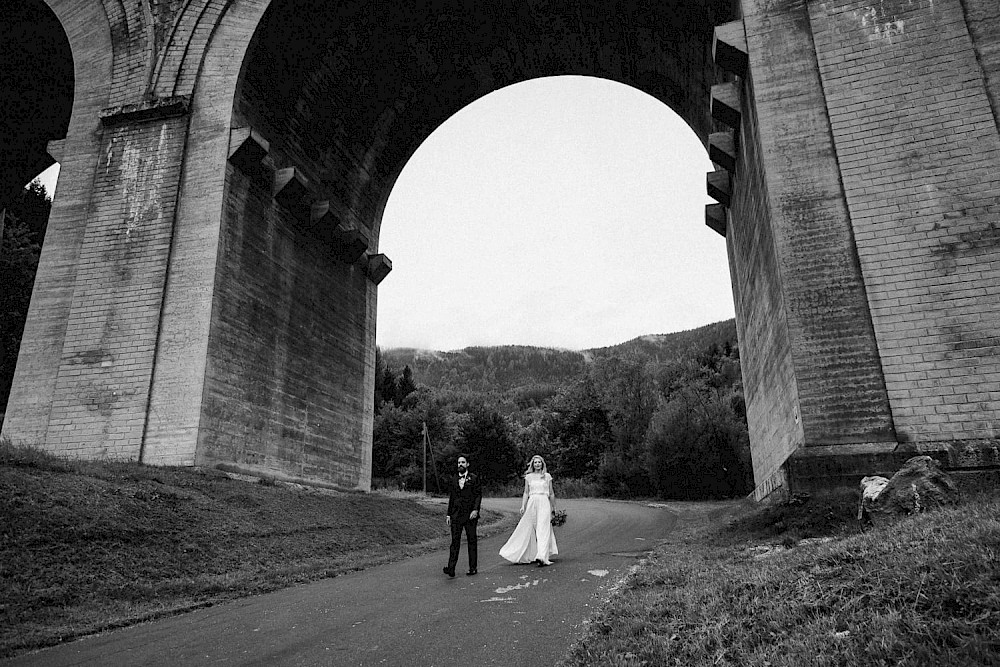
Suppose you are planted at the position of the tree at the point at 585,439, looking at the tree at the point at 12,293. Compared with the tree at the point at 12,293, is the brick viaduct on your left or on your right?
left

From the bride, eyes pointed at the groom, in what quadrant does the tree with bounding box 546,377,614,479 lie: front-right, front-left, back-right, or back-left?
back-right

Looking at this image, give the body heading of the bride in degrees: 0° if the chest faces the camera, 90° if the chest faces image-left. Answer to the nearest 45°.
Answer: approximately 0°

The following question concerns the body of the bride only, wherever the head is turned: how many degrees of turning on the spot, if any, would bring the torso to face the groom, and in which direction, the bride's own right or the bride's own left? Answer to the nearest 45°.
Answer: approximately 45° to the bride's own right

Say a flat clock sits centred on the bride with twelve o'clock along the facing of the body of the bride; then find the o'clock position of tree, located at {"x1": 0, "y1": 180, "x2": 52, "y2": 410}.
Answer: The tree is roughly at 4 o'clock from the bride.

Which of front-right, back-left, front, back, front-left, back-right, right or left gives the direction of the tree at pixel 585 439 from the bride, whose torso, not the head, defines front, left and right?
back
